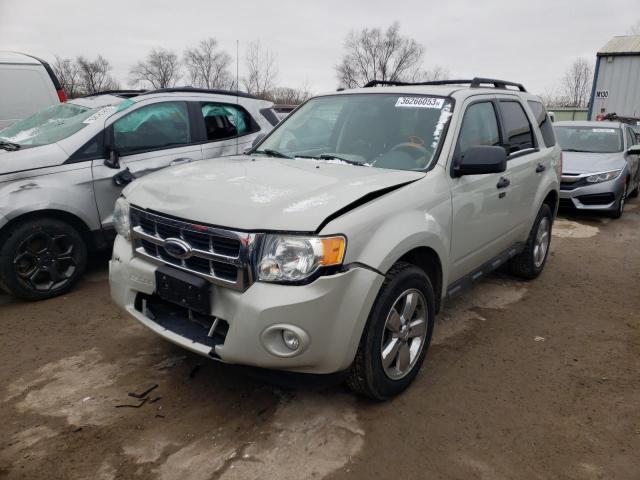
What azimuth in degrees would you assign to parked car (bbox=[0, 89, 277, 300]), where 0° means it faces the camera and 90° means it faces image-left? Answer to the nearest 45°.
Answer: approximately 45°

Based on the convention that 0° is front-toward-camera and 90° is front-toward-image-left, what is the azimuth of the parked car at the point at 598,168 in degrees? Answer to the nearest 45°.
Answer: approximately 0°

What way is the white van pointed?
to the viewer's left

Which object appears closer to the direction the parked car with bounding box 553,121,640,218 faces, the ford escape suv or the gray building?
the ford escape suv

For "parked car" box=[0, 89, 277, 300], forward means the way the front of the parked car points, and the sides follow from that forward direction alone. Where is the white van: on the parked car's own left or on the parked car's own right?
on the parked car's own right

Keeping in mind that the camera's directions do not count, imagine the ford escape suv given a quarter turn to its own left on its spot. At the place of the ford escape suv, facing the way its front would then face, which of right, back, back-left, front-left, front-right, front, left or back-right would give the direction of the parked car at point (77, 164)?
back

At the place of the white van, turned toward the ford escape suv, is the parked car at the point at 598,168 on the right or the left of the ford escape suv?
left

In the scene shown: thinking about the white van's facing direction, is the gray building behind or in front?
behind

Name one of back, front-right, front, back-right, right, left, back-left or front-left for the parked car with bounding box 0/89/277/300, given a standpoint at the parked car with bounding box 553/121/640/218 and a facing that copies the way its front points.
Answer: front-right

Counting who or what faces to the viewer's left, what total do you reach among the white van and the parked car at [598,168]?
1
